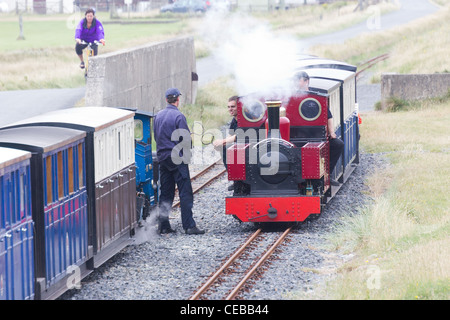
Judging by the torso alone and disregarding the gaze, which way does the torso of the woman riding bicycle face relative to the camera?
toward the camera

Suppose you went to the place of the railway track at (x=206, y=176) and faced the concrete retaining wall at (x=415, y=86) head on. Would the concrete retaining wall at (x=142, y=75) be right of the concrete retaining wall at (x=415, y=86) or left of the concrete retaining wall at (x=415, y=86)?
left

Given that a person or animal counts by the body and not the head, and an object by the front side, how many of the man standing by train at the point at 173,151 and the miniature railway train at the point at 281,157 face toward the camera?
1

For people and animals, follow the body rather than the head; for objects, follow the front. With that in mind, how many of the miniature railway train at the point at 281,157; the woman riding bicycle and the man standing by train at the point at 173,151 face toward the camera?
2

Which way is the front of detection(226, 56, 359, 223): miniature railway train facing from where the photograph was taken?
facing the viewer

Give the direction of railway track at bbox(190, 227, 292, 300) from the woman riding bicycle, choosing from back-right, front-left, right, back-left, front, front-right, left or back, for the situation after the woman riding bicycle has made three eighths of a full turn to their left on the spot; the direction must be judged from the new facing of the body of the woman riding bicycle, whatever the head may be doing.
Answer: back-right

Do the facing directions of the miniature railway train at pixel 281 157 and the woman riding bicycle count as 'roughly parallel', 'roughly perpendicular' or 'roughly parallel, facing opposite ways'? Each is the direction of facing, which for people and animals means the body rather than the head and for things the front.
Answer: roughly parallel

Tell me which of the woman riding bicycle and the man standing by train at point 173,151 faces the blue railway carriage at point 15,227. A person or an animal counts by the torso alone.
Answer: the woman riding bicycle

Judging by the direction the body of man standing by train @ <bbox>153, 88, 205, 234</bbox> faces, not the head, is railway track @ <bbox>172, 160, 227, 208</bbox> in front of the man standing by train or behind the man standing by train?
in front

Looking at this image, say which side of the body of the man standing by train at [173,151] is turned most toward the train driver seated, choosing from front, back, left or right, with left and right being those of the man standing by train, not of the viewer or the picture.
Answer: front

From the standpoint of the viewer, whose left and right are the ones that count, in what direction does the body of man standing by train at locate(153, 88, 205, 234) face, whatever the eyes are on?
facing away from the viewer and to the right of the viewer

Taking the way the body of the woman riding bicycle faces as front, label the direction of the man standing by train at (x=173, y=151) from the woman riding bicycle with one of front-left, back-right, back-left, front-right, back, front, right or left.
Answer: front

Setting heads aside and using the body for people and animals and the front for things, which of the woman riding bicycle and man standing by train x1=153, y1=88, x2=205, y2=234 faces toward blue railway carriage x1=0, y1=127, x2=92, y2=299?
the woman riding bicycle
